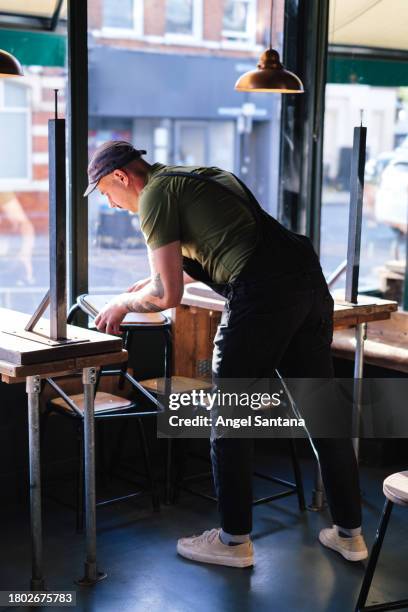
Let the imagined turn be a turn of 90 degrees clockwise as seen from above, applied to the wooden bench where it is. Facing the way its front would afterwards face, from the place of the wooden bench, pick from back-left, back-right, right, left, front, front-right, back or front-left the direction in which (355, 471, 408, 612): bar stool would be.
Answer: back-left

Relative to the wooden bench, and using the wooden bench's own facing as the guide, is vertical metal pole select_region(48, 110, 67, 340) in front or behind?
in front

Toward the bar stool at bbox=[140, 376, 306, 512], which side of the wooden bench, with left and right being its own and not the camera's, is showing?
front

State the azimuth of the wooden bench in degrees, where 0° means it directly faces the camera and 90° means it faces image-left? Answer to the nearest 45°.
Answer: approximately 45°

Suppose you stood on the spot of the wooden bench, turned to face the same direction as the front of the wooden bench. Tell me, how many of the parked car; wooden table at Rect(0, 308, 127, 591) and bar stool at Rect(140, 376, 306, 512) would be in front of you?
2

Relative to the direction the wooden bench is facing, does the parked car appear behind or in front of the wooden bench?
behind

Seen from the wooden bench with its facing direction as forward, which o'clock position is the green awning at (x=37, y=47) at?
The green awning is roughly at 1 o'clock from the wooden bench.

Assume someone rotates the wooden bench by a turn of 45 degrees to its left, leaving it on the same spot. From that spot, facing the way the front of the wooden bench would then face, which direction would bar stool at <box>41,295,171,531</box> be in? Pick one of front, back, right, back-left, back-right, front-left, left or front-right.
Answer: front-right
